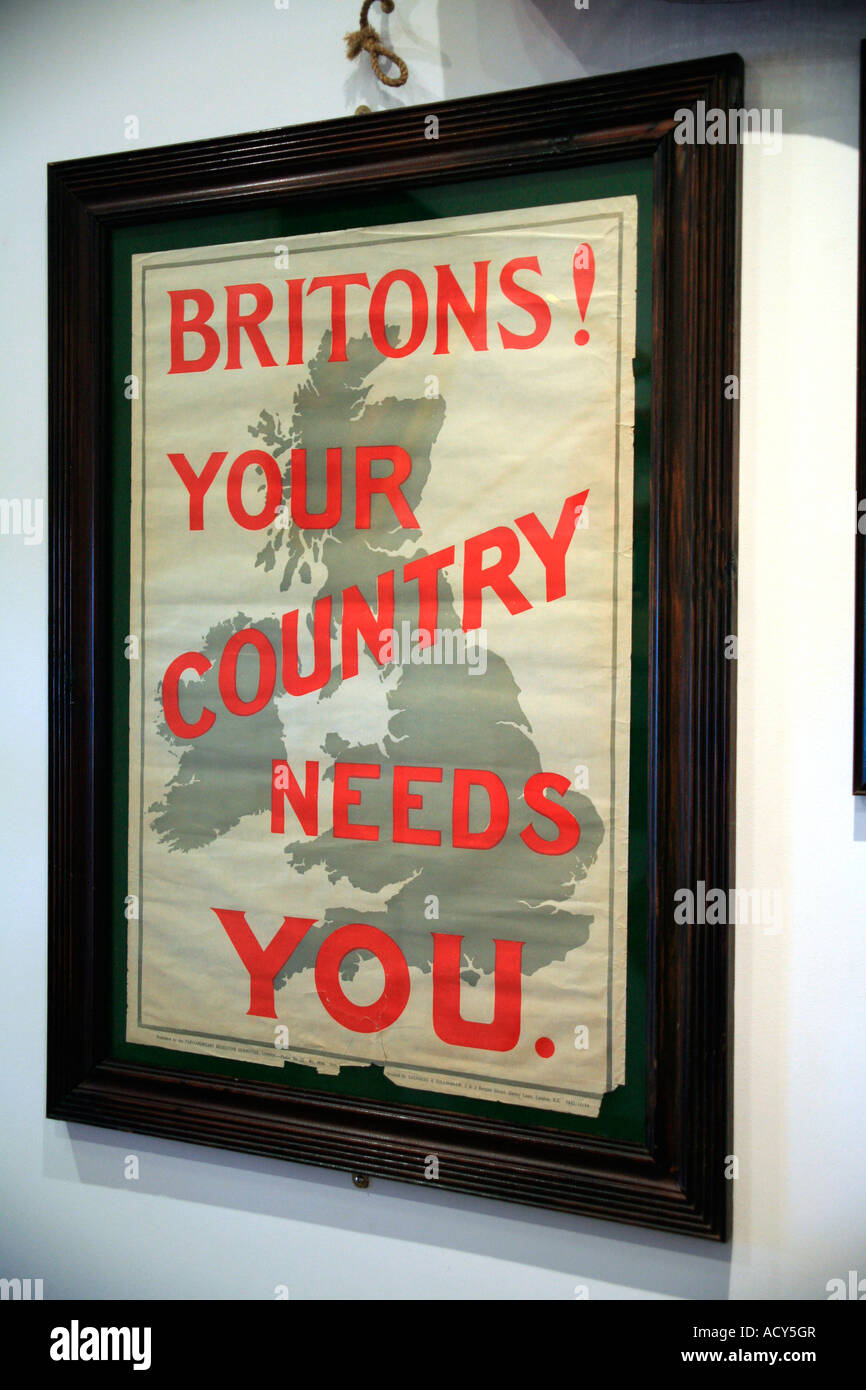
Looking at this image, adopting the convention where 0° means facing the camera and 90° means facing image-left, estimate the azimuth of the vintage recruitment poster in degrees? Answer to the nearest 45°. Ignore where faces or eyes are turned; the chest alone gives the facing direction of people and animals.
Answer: approximately 45°
